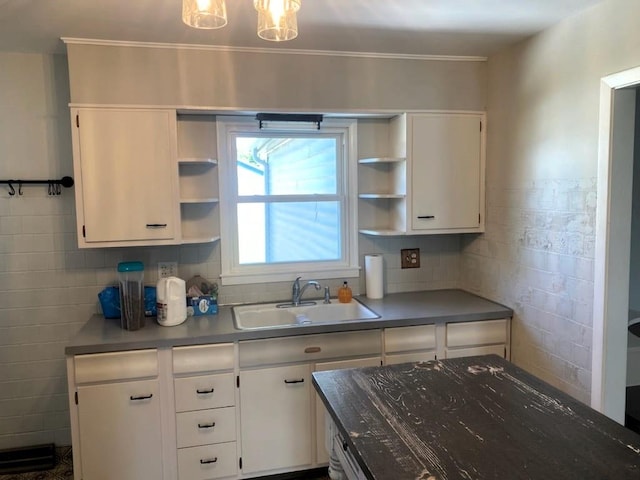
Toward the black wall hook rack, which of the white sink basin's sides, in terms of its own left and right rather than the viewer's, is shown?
right

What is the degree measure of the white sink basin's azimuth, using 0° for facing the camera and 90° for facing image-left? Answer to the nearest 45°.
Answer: approximately 0°

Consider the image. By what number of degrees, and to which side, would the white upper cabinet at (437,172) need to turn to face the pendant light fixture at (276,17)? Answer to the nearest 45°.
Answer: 0° — it already faces it

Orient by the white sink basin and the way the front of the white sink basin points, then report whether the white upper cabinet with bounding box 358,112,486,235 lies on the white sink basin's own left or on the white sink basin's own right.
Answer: on the white sink basin's own left

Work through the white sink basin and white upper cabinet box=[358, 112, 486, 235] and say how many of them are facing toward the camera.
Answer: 2

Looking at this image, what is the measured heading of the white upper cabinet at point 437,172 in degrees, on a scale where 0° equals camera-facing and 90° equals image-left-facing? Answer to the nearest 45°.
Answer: approximately 0°
